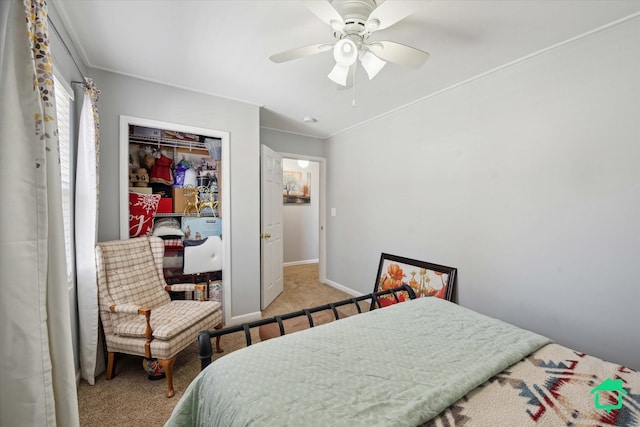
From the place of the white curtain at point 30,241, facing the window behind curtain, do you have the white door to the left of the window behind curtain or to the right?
right

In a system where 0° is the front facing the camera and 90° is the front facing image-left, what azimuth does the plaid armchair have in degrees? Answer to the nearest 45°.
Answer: approximately 315°

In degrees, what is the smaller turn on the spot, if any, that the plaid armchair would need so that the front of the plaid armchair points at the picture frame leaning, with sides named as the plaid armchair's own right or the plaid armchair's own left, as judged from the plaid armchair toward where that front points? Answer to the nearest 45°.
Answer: approximately 45° to the plaid armchair's own left

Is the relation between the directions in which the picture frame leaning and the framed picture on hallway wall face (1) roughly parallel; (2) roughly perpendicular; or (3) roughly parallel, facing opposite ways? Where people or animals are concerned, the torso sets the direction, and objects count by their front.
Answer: roughly perpendicular

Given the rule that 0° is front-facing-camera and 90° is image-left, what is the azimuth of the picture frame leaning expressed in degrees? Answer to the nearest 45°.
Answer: approximately 45°

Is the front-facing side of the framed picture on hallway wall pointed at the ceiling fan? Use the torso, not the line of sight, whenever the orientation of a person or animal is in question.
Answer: yes

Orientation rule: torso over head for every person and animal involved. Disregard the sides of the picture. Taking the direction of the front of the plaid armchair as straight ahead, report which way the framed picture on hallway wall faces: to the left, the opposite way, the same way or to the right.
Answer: to the right
